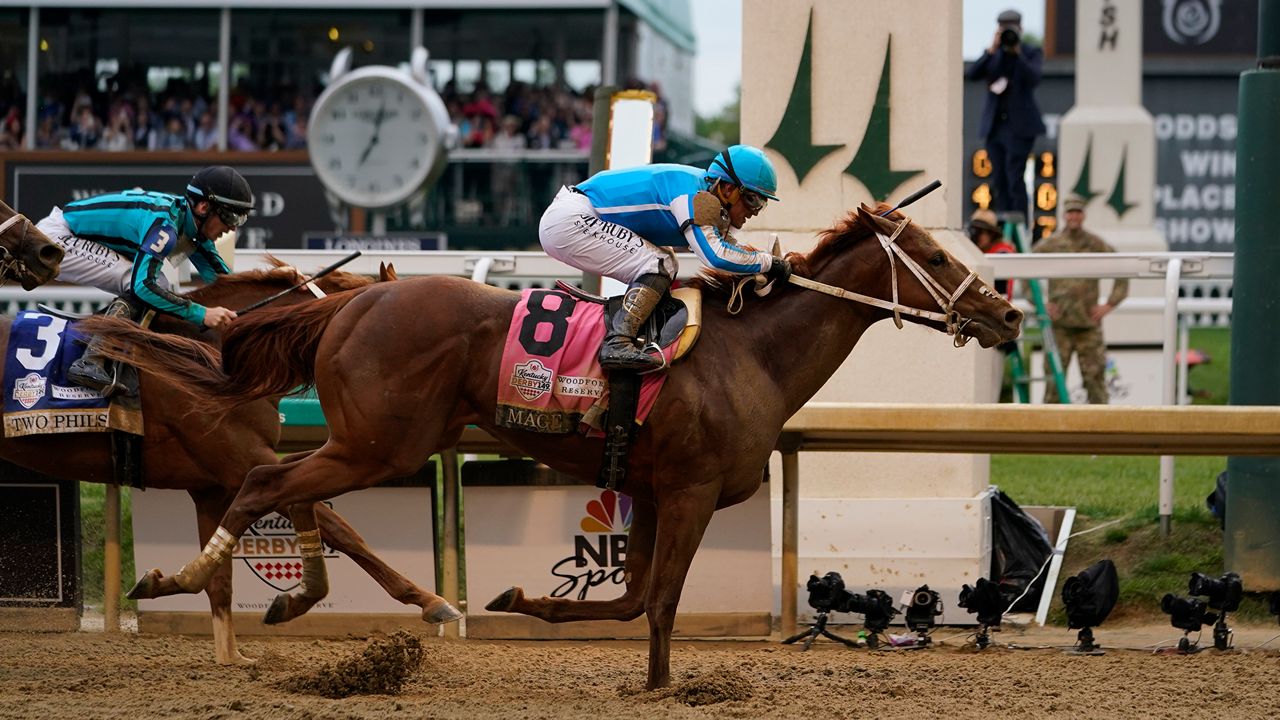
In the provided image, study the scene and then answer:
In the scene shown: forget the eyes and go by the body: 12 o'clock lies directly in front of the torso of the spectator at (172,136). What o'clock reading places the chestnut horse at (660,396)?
The chestnut horse is roughly at 12 o'clock from the spectator.

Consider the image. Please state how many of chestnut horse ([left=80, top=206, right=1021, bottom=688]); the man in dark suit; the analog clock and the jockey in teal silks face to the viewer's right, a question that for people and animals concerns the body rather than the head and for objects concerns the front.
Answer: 2

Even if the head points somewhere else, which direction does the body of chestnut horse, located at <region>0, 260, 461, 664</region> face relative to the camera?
to the viewer's right

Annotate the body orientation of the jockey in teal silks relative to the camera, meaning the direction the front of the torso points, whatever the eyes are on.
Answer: to the viewer's right

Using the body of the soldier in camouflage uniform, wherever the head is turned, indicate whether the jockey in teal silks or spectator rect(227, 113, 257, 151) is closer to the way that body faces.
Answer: the jockey in teal silks

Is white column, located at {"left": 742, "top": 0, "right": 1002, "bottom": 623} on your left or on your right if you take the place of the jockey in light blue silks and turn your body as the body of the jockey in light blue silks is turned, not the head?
on your left

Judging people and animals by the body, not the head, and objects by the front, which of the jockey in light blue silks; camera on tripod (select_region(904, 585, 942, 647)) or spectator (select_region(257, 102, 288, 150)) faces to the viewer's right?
the jockey in light blue silks

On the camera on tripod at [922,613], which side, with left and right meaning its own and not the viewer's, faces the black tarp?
back

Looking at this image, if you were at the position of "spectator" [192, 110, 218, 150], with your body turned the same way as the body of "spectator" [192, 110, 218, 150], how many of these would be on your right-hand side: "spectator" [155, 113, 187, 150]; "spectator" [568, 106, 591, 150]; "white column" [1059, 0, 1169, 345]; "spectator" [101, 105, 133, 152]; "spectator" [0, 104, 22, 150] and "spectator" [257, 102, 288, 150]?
3
